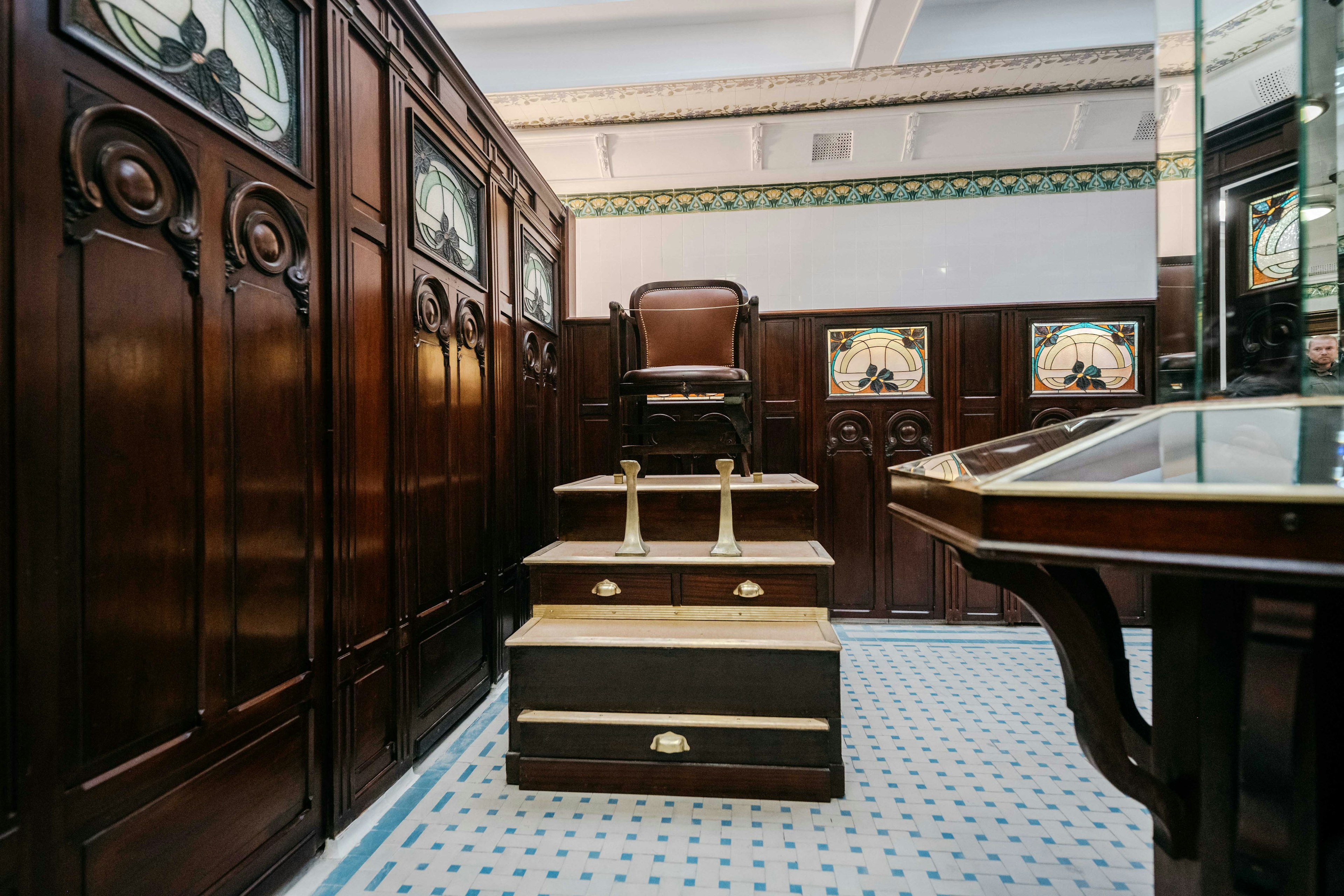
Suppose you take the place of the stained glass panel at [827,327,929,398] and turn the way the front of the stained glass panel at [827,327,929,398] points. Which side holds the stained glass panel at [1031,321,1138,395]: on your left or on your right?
on your left

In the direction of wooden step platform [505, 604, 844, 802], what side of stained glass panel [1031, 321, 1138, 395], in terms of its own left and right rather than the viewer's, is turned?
front

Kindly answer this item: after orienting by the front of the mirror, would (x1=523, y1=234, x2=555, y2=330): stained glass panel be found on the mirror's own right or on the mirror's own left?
on the mirror's own right

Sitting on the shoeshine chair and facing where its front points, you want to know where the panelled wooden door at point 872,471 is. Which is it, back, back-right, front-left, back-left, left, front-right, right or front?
back-left

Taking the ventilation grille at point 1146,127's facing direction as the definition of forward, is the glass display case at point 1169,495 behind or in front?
in front

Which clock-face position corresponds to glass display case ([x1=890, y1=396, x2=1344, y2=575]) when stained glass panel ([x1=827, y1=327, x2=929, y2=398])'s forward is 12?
The glass display case is roughly at 12 o'clock from the stained glass panel.

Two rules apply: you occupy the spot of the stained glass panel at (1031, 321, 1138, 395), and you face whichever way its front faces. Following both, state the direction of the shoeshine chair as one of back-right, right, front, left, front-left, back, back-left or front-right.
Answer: front-right

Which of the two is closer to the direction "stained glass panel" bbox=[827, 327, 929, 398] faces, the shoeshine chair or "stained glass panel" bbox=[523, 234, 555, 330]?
the shoeshine chair

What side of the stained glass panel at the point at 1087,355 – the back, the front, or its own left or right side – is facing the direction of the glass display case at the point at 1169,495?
front

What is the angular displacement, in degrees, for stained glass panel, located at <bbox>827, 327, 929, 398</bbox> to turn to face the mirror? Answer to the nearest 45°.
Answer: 0° — it already faces it

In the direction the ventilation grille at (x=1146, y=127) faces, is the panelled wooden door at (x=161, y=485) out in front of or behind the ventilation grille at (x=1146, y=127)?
in front
